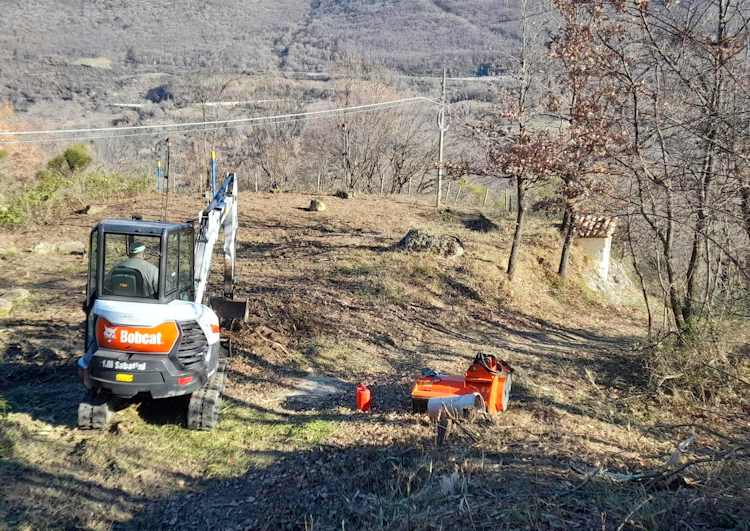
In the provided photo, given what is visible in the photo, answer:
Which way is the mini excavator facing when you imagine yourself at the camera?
facing away from the viewer and to the right of the viewer

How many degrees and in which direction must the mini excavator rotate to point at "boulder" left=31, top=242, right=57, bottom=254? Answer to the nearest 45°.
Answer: approximately 45° to its left

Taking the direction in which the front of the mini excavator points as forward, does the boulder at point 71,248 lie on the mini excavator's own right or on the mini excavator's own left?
on the mini excavator's own left

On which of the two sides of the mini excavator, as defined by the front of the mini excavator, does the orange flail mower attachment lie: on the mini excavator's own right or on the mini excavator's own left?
on the mini excavator's own right

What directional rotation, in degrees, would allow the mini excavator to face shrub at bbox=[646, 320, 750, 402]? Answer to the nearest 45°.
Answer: approximately 45° to its right

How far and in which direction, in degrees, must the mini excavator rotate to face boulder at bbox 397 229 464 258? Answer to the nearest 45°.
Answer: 0° — it already faces it

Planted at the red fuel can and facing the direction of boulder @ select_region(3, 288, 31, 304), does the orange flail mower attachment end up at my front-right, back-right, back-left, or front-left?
back-right

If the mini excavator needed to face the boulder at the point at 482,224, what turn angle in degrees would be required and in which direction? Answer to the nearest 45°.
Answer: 0° — it already faces it
